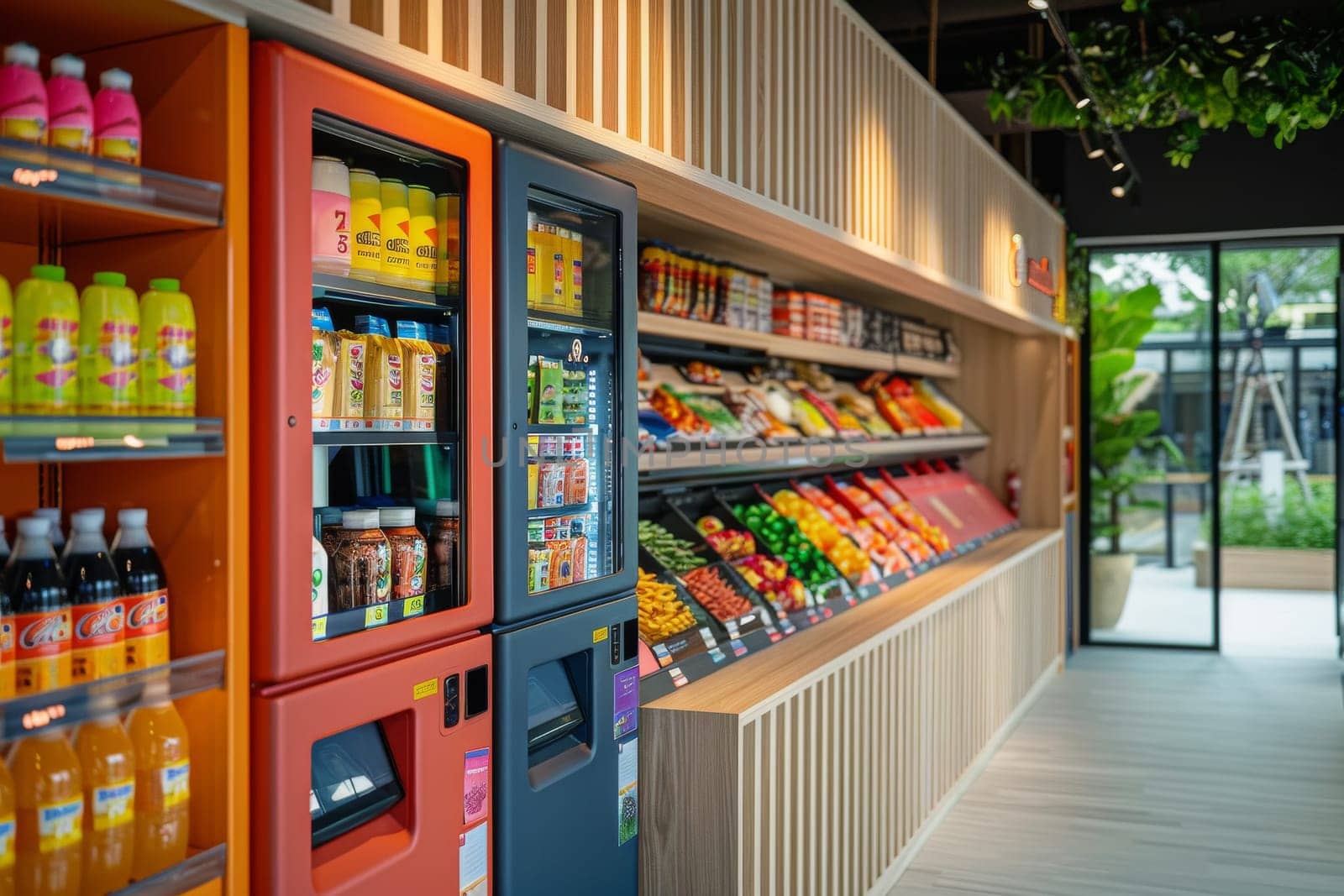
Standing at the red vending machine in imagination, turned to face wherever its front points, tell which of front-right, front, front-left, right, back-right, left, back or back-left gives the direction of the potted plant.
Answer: left

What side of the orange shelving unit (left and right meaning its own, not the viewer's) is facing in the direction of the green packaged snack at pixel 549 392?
left

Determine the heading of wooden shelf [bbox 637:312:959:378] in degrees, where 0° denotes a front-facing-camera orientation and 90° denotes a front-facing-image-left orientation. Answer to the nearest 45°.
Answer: approximately 315°

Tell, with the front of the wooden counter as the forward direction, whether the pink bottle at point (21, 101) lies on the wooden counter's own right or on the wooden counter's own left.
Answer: on the wooden counter's own right

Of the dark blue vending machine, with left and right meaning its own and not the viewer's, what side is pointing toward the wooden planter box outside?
left

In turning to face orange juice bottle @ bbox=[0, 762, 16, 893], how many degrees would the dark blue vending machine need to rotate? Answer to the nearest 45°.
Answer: approximately 90° to its right

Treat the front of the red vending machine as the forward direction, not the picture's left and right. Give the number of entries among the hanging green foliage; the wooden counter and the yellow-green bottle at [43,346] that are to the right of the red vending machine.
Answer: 1
